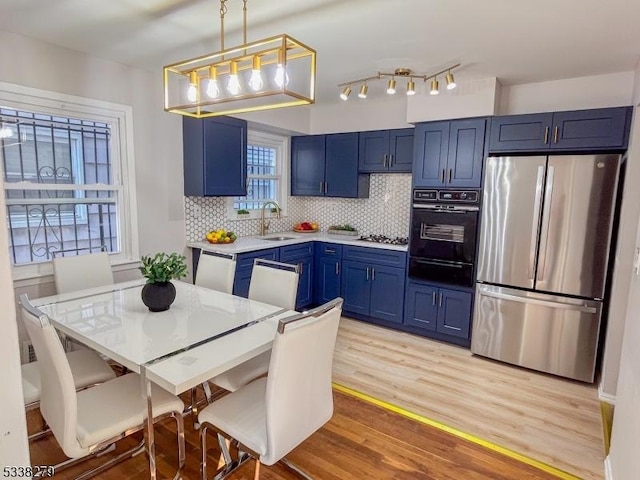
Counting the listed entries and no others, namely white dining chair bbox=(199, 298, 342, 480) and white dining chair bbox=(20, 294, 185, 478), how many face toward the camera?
0

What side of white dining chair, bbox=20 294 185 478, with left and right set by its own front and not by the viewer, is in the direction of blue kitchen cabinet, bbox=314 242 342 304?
front

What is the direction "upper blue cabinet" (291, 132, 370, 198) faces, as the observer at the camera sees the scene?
facing the viewer and to the left of the viewer

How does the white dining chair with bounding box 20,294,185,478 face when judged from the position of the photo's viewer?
facing away from the viewer and to the right of the viewer

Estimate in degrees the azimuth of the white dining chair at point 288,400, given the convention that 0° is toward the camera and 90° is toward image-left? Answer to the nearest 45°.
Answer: approximately 135°

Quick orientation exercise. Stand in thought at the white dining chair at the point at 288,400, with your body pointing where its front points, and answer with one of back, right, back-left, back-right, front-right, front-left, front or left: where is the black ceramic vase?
front

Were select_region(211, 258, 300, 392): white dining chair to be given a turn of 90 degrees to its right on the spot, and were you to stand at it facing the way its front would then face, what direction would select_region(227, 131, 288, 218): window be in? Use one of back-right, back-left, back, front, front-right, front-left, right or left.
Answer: front-right
